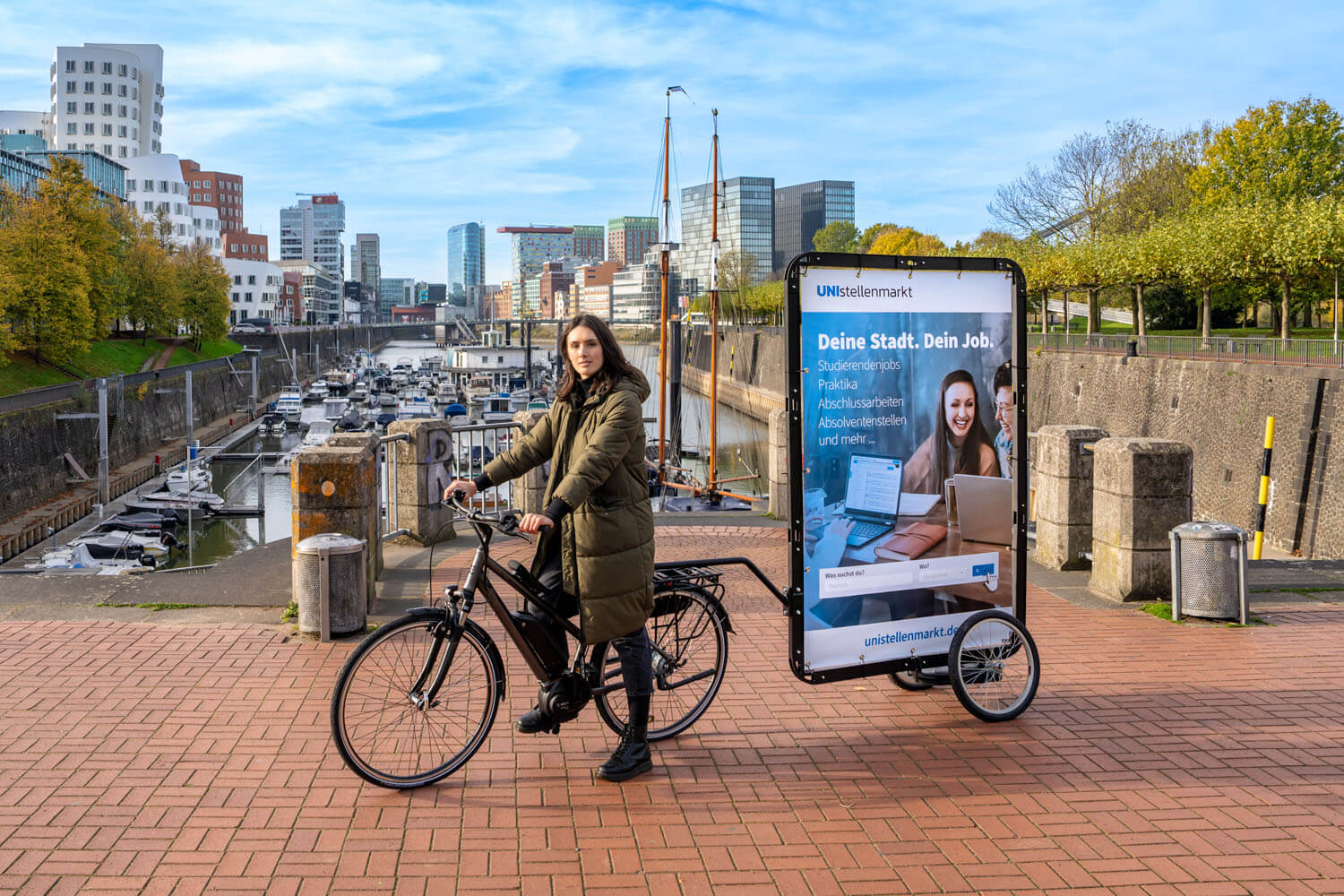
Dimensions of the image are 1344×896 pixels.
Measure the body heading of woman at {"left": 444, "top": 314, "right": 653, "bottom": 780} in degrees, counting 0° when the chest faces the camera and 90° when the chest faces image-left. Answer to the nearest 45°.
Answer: approximately 45°

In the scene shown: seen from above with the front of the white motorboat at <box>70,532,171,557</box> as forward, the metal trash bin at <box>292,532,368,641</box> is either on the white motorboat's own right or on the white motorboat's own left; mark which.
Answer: on the white motorboat's own left

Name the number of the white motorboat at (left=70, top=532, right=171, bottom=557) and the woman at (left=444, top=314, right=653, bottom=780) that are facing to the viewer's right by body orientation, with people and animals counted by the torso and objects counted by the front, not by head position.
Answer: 0

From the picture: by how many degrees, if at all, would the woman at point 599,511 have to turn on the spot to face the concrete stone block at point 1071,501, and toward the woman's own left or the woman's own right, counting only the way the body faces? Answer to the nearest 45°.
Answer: approximately 180°

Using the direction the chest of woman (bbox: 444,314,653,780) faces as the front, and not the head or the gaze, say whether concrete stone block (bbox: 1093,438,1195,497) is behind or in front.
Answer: behind

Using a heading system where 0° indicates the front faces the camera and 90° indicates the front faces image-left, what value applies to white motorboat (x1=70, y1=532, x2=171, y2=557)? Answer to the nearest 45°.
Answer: approximately 90°
